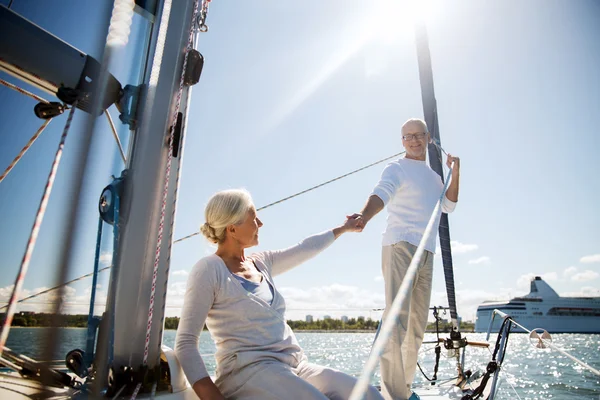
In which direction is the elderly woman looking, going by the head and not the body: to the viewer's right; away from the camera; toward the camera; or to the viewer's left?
to the viewer's right

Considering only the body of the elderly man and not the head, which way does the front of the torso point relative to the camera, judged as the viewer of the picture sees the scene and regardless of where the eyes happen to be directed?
toward the camera

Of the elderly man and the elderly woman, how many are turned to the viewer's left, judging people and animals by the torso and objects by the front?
0

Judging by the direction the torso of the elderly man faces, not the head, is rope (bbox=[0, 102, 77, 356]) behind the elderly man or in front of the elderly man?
in front

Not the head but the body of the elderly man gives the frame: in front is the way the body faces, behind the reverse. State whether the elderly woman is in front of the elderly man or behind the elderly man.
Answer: in front

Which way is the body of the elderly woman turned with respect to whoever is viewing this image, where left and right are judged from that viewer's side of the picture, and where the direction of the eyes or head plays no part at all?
facing the viewer and to the right of the viewer
